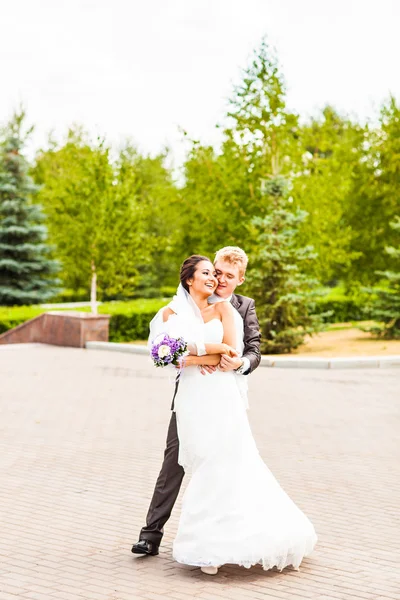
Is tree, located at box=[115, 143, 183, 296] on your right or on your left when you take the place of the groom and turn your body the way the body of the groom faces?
on your right

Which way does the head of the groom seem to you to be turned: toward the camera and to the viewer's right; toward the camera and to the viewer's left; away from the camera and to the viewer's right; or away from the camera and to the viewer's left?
toward the camera and to the viewer's left

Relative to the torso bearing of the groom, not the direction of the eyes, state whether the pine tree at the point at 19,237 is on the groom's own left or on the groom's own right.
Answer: on the groom's own right

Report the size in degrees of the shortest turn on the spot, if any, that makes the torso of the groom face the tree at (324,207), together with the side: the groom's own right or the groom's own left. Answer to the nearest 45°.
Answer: approximately 135° to the groom's own right

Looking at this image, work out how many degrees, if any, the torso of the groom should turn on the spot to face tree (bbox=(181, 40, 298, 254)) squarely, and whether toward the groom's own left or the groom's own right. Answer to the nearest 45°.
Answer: approximately 135° to the groom's own right

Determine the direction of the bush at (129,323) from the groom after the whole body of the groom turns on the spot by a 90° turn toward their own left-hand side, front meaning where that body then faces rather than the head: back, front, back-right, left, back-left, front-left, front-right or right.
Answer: back-left

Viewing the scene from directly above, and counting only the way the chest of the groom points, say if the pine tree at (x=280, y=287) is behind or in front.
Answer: behind

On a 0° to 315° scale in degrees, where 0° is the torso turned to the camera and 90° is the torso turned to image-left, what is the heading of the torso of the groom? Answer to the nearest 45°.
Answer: approximately 45°

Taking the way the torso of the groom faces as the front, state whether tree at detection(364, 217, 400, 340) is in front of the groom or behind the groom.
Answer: behind

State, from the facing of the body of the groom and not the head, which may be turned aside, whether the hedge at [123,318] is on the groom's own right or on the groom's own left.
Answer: on the groom's own right

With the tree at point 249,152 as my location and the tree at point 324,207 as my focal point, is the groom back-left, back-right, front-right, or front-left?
back-right

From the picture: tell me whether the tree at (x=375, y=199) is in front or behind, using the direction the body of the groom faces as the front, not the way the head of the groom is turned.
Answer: behind
